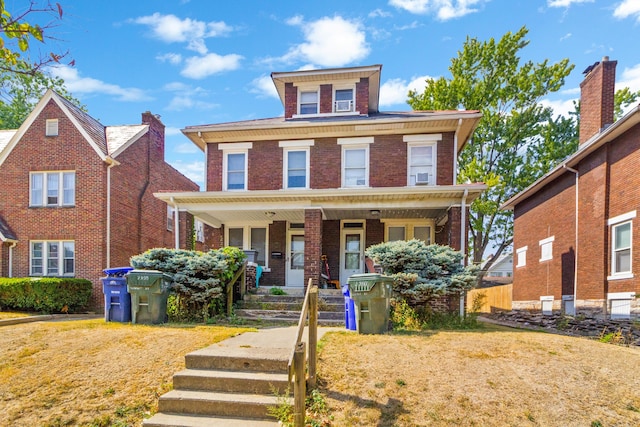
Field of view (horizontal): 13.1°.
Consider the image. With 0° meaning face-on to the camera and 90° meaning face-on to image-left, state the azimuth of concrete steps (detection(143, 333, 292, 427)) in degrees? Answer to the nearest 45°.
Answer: approximately 0°

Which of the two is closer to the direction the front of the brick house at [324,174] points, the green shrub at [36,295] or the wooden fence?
the green shrub
